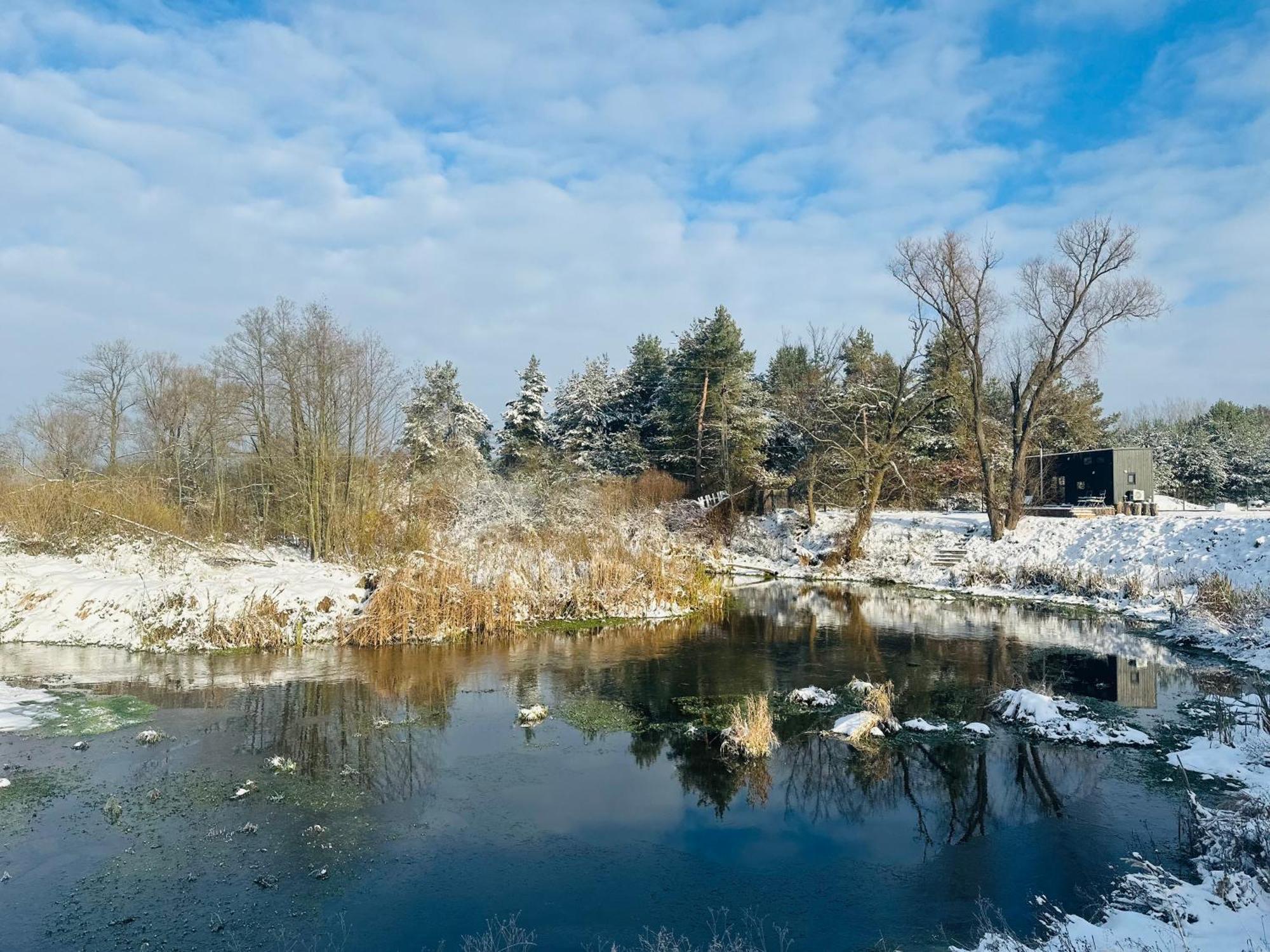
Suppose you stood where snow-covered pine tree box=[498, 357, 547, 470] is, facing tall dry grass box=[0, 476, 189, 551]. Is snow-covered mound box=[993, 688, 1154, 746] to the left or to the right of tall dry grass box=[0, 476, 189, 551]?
left

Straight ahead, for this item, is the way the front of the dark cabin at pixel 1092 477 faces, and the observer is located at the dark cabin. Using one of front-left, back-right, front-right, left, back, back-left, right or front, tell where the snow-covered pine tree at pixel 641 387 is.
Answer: front-right

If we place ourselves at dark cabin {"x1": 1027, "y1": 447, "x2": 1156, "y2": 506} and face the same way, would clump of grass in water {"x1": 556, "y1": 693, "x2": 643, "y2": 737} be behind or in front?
in front

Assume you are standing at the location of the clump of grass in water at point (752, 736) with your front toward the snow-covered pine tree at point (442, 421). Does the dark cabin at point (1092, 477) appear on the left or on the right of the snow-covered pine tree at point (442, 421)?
right

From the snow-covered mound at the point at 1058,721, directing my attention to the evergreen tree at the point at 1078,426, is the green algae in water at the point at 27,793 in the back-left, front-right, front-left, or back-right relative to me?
back-left

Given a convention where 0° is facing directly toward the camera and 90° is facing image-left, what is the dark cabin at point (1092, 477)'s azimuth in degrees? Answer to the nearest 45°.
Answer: approximately 45°
